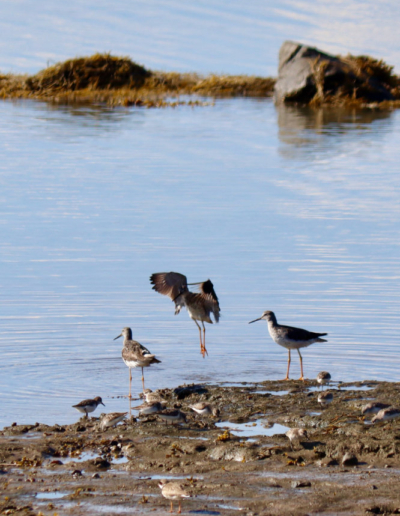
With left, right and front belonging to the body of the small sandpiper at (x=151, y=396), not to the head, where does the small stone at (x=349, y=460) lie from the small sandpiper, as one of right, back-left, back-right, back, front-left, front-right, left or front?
back-left

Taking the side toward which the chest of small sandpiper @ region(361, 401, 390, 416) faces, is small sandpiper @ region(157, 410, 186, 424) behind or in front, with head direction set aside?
in front

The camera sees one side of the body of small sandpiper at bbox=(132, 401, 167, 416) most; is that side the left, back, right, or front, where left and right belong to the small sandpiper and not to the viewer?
right

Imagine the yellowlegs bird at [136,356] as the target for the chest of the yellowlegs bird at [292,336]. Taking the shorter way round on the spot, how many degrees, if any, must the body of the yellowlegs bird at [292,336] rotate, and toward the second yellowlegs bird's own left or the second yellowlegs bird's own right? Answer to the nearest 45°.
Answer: approximately 45° to the second yellowlegs bird's own left

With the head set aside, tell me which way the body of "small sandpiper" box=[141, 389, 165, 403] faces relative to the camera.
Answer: to the viewer's left

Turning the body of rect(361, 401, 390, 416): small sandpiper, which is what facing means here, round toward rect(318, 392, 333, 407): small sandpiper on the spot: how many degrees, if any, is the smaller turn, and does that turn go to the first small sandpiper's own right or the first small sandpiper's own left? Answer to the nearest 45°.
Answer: approximately 45° to the first small sandpiper's own right

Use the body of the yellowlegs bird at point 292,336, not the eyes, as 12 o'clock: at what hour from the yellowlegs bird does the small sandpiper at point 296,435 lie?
The small sandpiper is roughly at 9 o'clock from the yellowlegs bird.

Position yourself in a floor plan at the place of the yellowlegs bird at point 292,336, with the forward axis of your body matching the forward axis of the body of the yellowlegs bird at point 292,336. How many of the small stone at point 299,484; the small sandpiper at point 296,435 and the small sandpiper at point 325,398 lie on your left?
3

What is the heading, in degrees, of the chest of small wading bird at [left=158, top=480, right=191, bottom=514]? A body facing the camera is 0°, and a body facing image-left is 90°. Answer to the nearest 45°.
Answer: approximately 90°

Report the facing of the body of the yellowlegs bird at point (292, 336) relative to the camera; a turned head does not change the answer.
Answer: to the viewer's left

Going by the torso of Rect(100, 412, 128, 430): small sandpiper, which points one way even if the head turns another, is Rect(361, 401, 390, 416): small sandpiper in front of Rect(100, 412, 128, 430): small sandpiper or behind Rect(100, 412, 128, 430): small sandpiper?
behind

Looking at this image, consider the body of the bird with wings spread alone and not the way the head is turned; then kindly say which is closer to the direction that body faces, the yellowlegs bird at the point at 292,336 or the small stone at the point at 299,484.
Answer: the small stone

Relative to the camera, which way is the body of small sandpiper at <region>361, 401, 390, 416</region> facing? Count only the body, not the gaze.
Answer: to the viewer's left
